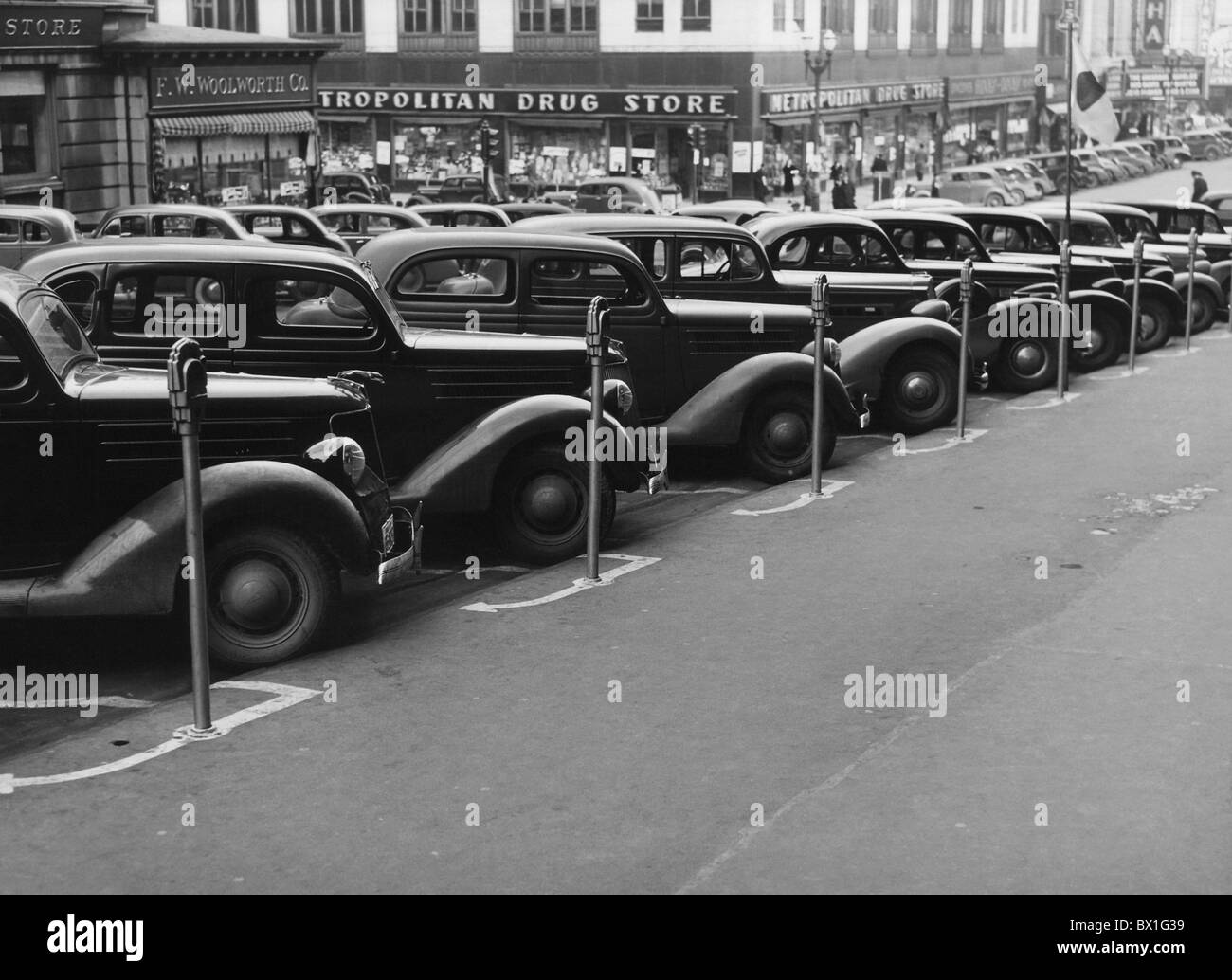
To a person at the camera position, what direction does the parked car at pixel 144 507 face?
facing to the right of the viewer

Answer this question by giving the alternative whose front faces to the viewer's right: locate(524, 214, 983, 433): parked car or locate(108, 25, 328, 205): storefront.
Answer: the parked car

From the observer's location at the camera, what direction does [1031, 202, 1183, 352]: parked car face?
facing to the right of the viewer

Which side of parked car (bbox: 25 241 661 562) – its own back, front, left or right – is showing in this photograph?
right

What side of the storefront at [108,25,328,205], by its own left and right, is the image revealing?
front

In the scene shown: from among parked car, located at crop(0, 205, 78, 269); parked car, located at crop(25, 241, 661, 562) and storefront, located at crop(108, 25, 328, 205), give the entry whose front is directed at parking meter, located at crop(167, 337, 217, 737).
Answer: the storefront

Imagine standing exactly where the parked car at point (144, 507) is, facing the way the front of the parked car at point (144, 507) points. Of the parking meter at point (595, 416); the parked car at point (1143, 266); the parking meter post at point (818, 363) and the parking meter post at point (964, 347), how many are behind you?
0

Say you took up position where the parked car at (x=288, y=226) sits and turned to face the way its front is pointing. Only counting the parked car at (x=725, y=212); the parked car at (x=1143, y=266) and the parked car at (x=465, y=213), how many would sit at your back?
0

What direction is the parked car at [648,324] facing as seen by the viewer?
to the viewer's right

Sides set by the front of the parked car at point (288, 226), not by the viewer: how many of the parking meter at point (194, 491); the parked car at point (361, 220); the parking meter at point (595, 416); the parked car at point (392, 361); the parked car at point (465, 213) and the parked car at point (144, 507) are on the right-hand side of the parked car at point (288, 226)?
4

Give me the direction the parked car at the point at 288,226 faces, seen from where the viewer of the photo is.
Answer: facing to the right of the viewer

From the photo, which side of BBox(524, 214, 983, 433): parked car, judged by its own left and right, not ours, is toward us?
right

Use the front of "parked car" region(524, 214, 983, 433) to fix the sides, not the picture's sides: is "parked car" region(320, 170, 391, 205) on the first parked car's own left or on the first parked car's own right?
on the first parked car's own left

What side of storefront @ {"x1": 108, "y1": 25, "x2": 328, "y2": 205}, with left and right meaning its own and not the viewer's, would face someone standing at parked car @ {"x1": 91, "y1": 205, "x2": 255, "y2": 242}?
front

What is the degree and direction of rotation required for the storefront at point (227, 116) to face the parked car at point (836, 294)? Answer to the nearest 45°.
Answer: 0° — it already faces it
